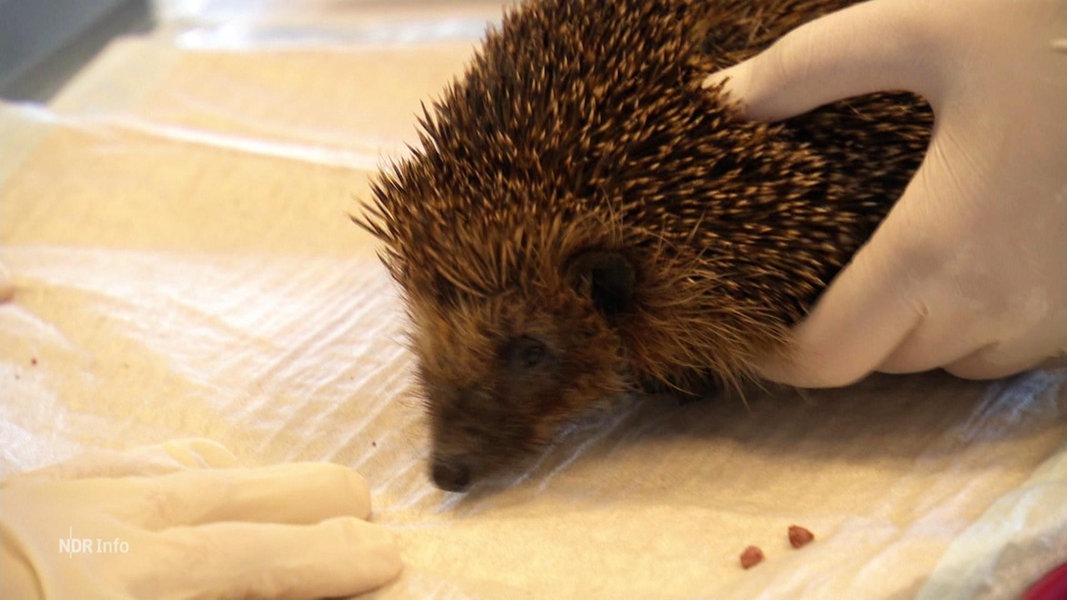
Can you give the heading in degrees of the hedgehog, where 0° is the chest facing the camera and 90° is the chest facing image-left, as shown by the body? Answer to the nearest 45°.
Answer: approximately 45°
